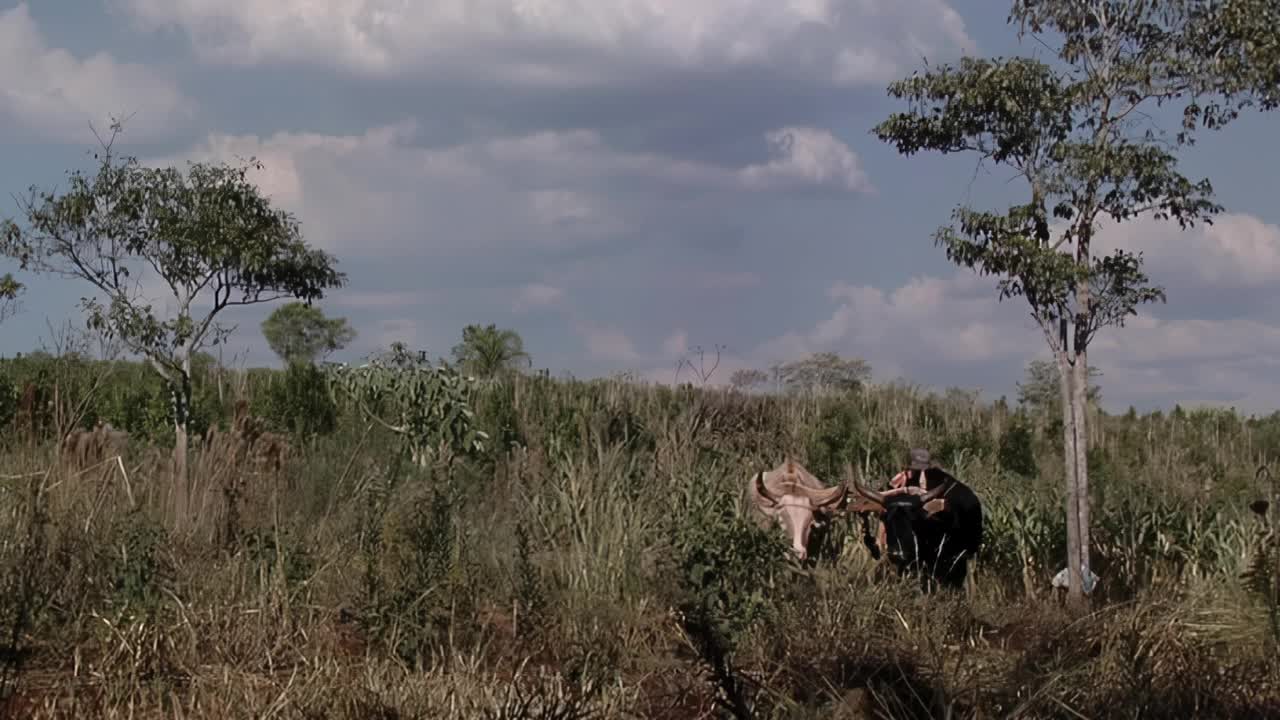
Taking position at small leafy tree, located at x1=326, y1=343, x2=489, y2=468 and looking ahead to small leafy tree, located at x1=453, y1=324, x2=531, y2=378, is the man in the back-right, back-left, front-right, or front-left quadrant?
back-right

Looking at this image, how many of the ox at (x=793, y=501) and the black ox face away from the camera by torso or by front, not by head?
0

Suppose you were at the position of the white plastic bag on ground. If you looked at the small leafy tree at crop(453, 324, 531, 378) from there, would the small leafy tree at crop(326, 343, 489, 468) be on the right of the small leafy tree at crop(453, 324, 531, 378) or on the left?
left

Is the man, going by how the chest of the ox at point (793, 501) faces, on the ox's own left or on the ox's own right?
on the ox's own left

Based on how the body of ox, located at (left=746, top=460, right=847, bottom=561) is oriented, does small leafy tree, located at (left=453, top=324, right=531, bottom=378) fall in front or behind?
behind

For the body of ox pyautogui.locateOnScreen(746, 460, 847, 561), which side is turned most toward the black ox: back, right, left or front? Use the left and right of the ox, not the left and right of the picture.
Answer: left

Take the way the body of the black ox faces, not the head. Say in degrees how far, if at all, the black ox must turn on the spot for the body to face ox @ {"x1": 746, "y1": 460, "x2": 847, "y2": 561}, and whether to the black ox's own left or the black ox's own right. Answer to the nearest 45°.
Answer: approximately 45° to the black ox's own right
